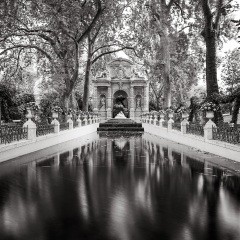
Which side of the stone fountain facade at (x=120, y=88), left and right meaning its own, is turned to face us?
front

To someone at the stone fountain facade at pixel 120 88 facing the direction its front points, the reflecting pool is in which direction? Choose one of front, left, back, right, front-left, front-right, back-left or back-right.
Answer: front

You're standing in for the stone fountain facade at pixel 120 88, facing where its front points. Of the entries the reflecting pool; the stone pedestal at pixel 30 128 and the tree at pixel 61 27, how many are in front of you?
3

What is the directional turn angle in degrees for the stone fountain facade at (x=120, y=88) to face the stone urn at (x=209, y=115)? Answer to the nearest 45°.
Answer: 0° — it already faces it

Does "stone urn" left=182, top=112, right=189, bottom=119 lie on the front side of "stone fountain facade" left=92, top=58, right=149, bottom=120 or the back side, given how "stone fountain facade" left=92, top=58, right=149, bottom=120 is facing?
on the front side

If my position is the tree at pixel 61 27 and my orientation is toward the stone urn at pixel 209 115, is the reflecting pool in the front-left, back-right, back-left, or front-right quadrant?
front-right

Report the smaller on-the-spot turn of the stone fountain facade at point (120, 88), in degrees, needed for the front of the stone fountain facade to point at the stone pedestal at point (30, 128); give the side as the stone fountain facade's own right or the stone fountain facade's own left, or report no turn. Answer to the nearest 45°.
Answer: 0° — it already faces it
